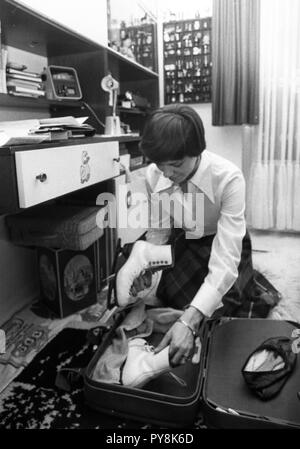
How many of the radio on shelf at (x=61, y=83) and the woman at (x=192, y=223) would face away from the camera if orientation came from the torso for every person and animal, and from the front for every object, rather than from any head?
0

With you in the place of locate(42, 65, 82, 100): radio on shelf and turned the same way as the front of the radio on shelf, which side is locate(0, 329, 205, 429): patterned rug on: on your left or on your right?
on your right

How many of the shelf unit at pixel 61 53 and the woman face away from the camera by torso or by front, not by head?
0

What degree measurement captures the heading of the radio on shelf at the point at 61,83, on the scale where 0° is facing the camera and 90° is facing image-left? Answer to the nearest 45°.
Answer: approximately 315°

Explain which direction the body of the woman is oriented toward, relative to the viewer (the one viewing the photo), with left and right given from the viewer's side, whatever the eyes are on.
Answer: facing the viewer and to the left of the viewer

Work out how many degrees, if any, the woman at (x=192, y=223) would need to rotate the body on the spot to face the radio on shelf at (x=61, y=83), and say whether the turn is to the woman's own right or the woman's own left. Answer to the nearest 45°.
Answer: approximately 90° to the woman's own right

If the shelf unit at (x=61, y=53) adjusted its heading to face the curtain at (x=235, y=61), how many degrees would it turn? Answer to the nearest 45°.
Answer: approximately 90° to its left

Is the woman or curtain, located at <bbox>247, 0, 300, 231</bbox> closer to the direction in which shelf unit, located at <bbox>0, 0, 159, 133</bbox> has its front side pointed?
the woman

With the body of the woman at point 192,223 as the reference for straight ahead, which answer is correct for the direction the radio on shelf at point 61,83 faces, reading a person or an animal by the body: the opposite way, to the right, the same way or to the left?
to the left

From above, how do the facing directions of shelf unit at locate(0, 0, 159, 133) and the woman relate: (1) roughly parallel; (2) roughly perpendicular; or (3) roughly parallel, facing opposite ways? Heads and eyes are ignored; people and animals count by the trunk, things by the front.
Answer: roughly perpendicular

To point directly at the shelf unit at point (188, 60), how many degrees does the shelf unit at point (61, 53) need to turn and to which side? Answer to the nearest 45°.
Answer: approximately 90° to its left

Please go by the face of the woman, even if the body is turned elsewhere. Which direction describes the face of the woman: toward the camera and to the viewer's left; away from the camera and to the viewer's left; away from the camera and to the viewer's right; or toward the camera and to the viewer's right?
toward the camera and to the viewer's left
